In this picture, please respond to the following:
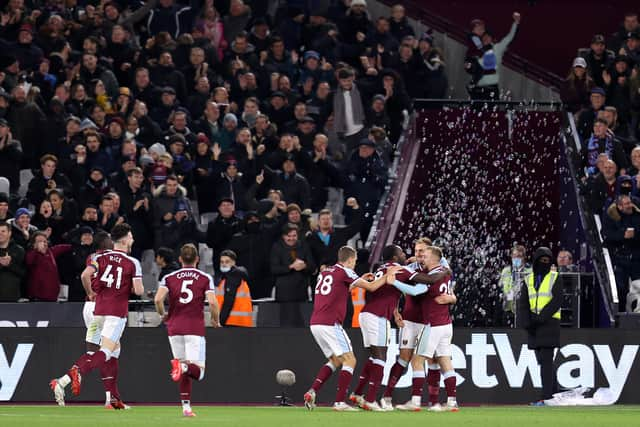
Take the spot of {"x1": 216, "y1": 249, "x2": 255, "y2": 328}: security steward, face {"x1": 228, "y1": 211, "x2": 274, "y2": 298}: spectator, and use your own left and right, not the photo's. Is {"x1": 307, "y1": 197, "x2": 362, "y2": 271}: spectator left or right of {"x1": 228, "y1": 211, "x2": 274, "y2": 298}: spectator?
right

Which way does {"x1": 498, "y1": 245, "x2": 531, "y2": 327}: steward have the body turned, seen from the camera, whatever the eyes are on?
toward the camera

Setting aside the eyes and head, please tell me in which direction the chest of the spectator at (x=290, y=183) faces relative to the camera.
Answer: toward the camera

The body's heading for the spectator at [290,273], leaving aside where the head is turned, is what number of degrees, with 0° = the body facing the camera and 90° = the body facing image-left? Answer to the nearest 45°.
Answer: approximately 0°

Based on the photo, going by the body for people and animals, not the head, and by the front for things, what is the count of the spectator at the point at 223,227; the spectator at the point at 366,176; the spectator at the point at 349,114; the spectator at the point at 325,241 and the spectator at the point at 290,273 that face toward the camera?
5

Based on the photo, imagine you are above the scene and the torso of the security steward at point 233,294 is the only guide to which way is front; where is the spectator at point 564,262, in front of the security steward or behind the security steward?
behind

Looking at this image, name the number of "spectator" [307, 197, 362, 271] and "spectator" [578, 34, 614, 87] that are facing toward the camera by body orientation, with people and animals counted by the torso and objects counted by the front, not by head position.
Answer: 2

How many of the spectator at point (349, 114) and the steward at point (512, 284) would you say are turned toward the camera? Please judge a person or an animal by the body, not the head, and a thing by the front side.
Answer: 2

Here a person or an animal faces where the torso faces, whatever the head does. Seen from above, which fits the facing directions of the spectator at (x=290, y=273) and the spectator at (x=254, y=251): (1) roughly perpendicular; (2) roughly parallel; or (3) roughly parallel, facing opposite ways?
roughly parallel

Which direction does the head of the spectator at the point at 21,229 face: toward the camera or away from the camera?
toward the camera

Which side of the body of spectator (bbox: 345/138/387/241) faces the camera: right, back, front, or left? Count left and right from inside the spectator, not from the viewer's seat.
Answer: front
